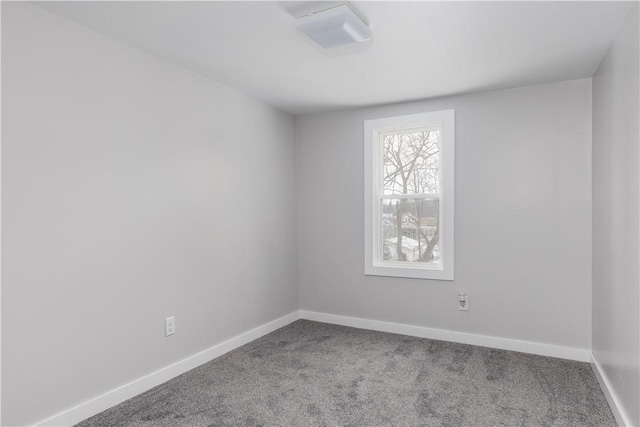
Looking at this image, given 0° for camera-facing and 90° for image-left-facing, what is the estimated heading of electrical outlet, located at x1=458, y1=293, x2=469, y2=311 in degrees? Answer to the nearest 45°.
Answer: approximately 0°

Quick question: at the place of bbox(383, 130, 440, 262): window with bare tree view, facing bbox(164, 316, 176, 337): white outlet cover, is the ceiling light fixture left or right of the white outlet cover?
left

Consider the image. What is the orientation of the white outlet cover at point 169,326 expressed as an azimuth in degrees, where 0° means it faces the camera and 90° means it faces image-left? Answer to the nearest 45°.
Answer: approximately 315°

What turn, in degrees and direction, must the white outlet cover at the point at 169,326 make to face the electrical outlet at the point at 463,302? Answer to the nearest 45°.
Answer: approximately 45° to its left

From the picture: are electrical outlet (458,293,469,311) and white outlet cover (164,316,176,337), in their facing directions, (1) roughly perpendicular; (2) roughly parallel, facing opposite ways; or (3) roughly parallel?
roughly perpendicular

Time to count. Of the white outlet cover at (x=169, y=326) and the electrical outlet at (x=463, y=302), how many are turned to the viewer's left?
0

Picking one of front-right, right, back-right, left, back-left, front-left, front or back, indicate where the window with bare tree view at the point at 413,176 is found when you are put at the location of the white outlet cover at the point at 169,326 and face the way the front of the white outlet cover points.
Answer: front-left
